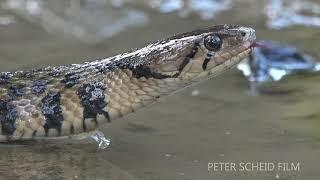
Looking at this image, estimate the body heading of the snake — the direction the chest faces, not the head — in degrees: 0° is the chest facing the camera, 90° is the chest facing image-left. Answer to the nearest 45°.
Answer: approximately 270°

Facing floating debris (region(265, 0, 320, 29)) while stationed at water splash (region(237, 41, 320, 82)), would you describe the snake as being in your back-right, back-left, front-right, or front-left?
back-left

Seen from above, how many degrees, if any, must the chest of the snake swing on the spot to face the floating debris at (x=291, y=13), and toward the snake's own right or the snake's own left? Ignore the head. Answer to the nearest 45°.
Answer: approximately 45° to the snake's own left
